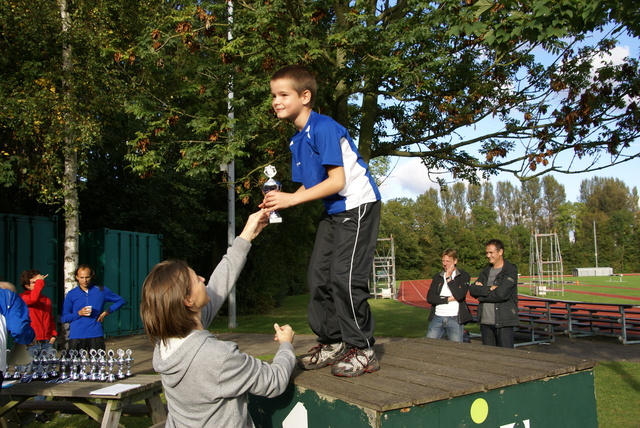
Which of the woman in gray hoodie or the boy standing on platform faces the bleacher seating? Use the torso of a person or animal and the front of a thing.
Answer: the woman in gray hoodie

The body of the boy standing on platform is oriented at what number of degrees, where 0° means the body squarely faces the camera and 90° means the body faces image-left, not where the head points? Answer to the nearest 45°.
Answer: approximately 45°

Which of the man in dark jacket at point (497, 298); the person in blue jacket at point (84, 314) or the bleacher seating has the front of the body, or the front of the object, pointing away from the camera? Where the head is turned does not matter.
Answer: the bleacher seating

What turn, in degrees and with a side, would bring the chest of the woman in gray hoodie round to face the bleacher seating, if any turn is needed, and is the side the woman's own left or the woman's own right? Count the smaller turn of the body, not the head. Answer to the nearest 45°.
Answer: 0° — they already face it

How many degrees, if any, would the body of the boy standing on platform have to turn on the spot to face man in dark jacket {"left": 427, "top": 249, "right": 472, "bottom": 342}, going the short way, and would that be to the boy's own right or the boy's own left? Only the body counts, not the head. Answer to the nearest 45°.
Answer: approximately 135° to the boy's own right

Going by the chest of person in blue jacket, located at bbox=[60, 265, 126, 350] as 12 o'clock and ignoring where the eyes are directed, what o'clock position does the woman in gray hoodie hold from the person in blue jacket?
The woman in gray hoodie is roughly at 12 o'clock from the person in blue jacket.

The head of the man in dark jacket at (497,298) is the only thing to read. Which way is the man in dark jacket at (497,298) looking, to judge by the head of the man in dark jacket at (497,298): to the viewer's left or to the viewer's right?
to the viewer's left

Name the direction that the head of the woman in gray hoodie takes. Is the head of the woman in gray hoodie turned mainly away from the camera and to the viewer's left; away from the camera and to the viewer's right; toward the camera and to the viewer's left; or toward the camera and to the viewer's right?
away from the camera and to the viewer's right

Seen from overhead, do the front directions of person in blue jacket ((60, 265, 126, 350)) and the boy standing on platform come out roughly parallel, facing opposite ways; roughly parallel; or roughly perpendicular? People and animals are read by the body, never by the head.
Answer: roughly perpendicular

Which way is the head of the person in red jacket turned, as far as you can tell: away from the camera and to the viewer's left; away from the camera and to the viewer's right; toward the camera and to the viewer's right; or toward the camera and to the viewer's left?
toward the camera and to the viewer's right
